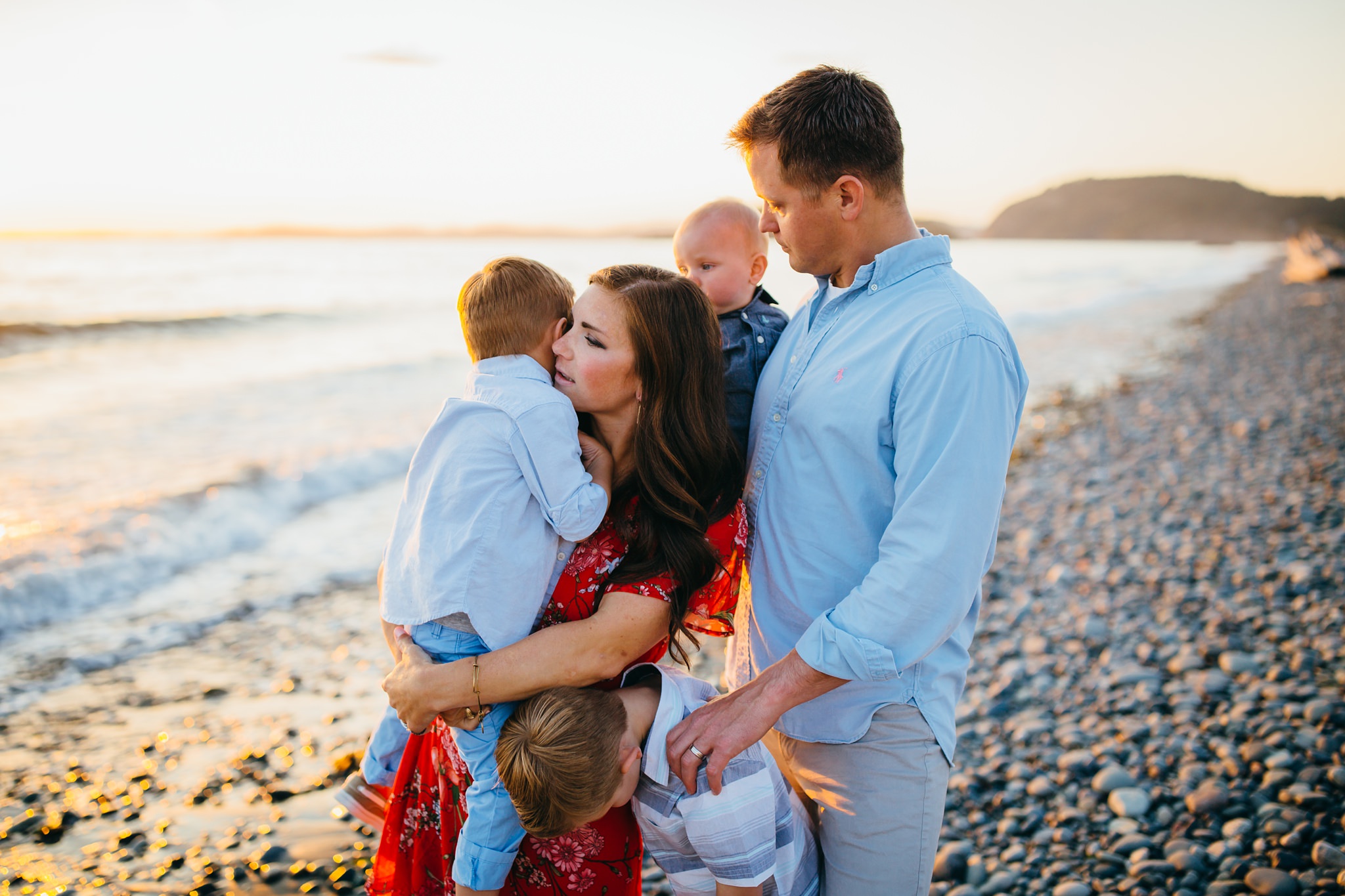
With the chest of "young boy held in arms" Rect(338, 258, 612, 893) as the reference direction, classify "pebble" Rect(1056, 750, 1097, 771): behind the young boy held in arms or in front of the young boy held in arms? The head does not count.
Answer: in front

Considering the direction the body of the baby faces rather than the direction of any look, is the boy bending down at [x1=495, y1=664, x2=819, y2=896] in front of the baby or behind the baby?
in front

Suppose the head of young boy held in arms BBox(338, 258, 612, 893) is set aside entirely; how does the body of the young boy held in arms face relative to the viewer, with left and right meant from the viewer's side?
facing away from the viewer and to the right of the viewer

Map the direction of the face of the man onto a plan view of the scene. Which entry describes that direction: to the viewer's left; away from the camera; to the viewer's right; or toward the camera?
to the viewer's left

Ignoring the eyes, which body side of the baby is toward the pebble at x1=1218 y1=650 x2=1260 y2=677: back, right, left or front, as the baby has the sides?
back

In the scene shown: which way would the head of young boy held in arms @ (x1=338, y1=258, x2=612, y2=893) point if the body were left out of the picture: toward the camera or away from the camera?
away from the camera
